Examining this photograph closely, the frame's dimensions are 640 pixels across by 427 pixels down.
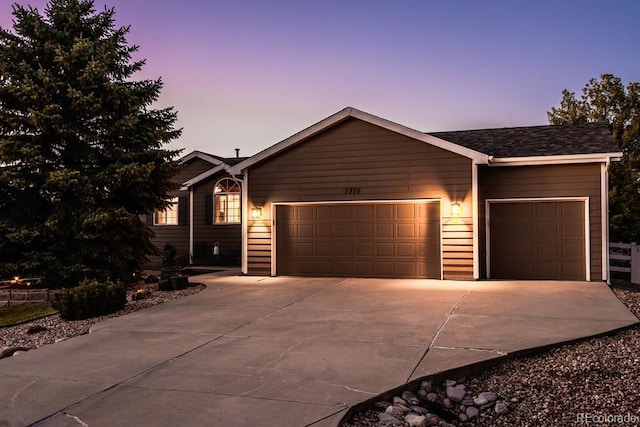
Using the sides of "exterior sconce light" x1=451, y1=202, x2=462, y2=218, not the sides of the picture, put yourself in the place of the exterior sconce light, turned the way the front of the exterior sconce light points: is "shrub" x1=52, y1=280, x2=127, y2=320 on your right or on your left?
on your right

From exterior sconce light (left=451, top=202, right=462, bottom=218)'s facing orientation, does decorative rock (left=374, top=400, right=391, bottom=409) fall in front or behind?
in front

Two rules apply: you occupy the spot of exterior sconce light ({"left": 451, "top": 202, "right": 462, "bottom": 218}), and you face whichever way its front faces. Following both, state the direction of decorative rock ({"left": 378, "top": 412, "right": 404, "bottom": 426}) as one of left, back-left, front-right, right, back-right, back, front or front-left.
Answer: front

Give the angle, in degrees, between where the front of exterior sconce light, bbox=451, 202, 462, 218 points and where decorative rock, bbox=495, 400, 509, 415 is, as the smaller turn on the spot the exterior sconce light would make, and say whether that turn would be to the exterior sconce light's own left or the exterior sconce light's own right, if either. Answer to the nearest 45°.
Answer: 0° — it already faces it

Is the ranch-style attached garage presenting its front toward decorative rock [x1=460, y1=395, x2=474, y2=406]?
yes

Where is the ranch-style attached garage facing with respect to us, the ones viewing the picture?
facing the viewer

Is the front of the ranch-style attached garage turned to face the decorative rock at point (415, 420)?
yes

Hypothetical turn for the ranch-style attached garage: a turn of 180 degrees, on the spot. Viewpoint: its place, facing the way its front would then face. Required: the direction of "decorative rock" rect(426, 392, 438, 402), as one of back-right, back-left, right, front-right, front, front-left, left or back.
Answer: back

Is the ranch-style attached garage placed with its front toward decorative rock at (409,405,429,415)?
yes

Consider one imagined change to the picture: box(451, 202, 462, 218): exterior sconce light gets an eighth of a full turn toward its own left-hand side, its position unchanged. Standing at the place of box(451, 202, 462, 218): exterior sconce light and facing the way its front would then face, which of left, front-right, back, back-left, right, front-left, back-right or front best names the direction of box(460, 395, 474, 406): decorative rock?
front-right

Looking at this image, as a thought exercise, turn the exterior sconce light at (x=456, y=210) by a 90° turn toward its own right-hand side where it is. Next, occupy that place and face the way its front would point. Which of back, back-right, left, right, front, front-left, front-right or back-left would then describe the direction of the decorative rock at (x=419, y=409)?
left

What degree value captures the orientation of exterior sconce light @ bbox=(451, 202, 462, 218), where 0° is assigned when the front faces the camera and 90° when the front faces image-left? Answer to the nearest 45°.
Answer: approximately 0°

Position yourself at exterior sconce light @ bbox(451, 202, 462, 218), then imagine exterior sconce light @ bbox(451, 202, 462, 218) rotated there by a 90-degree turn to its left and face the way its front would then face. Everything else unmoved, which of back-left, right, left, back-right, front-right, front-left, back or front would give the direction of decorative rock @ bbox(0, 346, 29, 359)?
back-right

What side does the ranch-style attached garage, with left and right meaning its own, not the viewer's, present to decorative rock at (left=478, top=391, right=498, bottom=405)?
front

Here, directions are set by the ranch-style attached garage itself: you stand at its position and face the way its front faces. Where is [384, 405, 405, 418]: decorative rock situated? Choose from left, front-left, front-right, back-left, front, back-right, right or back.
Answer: front

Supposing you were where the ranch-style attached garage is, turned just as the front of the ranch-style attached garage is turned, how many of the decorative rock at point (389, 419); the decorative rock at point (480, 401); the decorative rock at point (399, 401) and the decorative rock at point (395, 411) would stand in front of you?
4

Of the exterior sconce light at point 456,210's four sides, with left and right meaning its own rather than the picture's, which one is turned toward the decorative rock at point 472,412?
front

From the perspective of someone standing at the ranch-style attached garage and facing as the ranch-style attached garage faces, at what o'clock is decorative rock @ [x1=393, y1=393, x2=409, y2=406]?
The decorative rock is roughly at 12 o'clock from the ranch-style attached garage.
